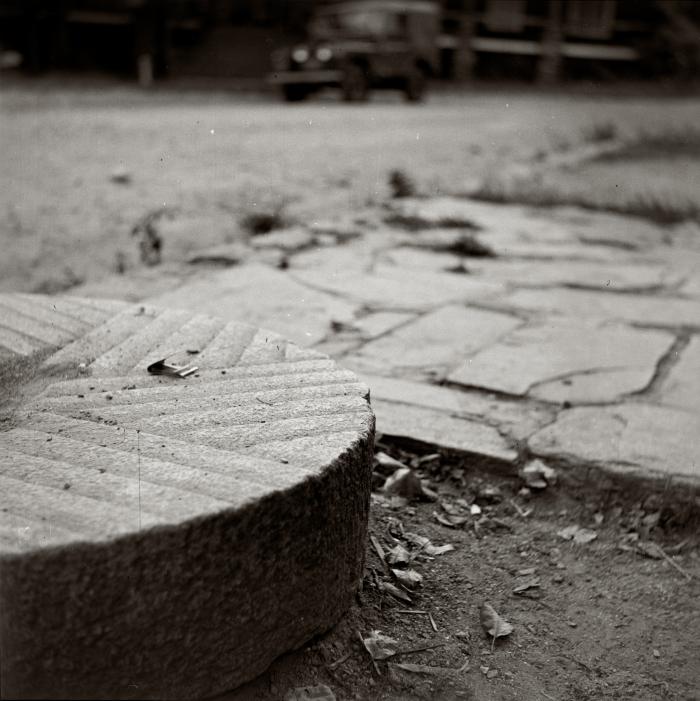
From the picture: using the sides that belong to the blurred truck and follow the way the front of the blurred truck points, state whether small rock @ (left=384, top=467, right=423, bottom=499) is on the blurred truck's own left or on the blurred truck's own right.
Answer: on the blurred truck's own left

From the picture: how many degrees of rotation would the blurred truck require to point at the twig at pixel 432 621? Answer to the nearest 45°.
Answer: approximately 45° to its left

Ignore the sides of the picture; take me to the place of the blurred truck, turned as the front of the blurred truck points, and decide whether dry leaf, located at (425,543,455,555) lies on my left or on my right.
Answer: on my left

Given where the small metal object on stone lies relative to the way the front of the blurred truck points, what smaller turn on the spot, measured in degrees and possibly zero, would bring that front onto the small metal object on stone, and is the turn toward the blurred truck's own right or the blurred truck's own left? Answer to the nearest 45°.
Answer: approximately 45° to the blurred truck's own left

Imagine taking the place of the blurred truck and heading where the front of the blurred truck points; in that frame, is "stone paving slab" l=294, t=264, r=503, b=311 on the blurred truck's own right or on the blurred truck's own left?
on the blurred truck's own left

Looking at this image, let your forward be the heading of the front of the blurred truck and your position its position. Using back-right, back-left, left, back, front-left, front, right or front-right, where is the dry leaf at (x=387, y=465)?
front-left

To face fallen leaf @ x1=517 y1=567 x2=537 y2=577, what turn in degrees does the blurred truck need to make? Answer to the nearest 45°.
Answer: approximately 45° to its left

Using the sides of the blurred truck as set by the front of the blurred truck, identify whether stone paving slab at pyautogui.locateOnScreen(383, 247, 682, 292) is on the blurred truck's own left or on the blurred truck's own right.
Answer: on the blurred truck's own left

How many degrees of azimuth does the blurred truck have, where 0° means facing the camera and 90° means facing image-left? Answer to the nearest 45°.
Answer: approximately 45°
